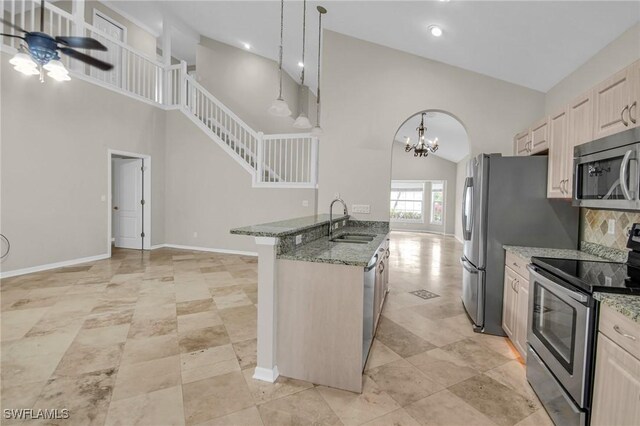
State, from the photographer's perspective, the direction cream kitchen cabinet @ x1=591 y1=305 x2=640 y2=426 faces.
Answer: facing the viewer and to the left of the viewer

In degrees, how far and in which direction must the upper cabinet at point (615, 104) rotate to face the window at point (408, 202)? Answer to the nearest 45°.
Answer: approximately 90° to its right

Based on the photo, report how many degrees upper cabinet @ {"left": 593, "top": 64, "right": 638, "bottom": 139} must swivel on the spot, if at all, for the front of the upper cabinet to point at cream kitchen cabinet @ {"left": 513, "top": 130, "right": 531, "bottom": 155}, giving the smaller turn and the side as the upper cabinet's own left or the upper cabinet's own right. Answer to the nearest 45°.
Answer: approximately 90° to the upper cabinet's own right

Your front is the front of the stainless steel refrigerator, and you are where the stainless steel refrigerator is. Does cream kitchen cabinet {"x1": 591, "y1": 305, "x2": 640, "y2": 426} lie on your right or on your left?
on your left

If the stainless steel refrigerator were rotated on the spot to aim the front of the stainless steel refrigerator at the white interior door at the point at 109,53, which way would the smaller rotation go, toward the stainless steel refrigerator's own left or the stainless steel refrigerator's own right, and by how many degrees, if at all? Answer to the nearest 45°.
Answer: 0° — it already faces it

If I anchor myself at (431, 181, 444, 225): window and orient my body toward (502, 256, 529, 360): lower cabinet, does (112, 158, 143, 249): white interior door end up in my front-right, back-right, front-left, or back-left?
front-right

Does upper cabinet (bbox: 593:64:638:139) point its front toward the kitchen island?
yes

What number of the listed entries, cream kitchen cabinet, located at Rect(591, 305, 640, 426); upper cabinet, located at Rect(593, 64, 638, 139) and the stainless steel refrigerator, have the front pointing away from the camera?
0

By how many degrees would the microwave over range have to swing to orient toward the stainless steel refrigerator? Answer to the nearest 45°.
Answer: approximately 90° to its right

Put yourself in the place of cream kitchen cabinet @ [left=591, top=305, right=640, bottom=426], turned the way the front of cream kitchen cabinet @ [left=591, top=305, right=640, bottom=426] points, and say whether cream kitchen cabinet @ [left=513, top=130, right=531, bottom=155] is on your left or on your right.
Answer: on your right

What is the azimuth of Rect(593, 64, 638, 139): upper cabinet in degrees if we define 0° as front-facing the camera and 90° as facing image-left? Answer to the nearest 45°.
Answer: approximately 45°

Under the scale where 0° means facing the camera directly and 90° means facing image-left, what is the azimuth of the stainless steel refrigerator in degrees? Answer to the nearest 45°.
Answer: approximately 90°
